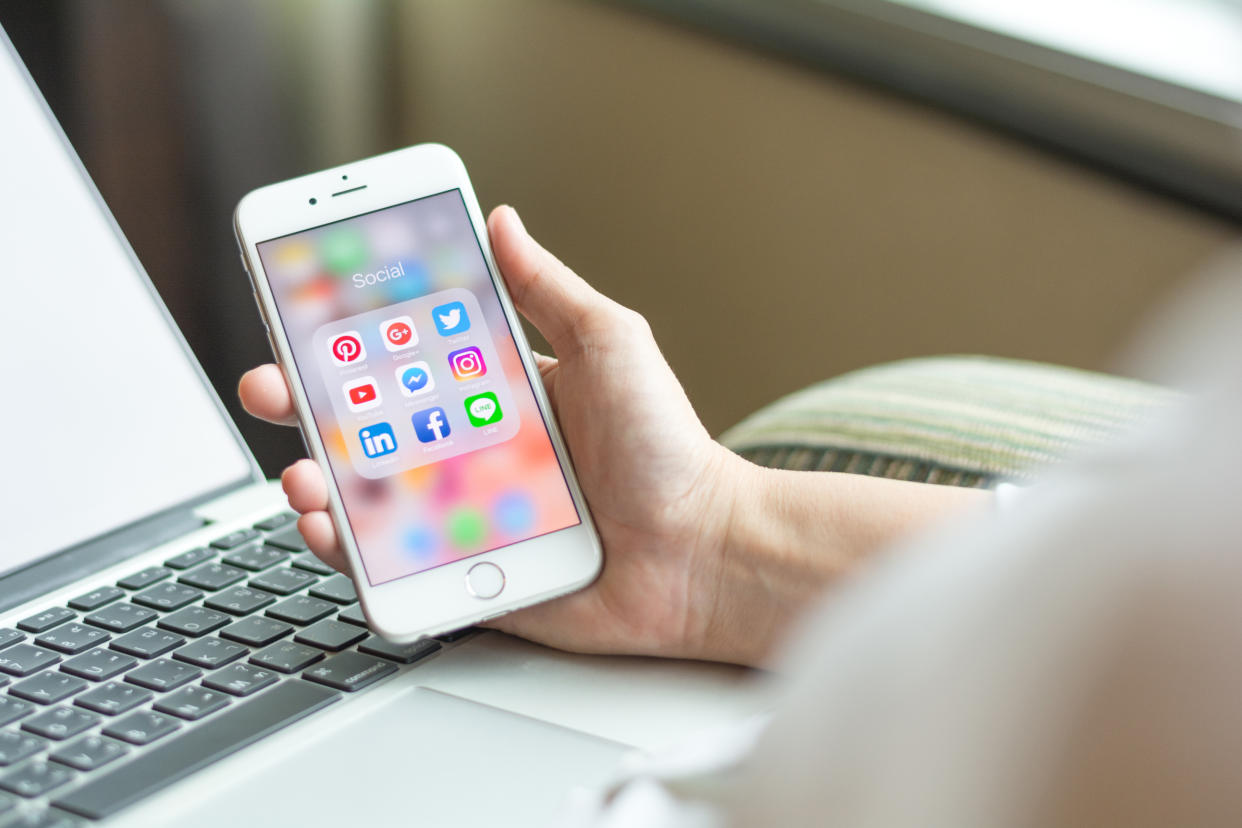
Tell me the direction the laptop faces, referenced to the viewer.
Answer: facing the viewer and to the right of the viewer

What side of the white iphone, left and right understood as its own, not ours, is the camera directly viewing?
front
